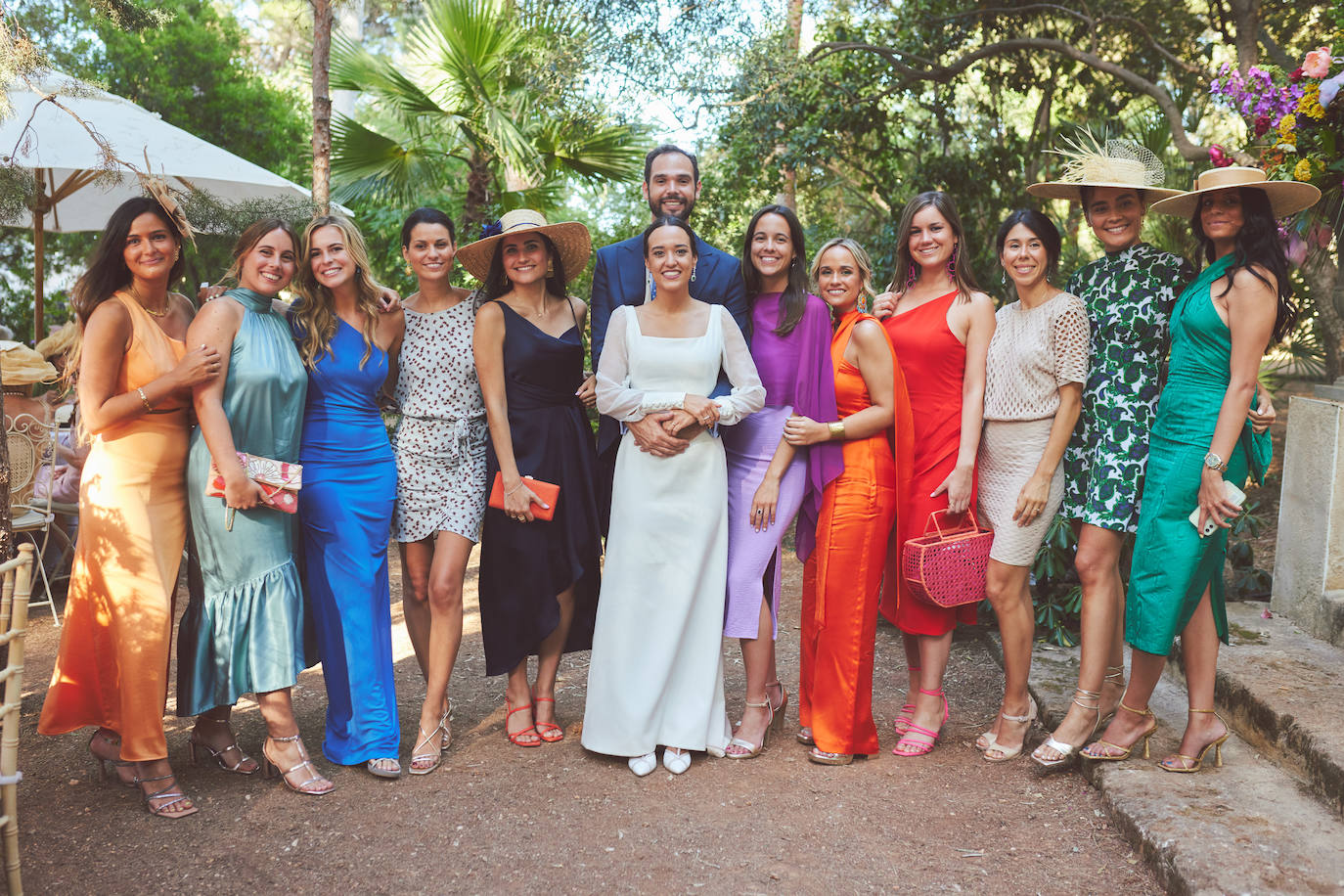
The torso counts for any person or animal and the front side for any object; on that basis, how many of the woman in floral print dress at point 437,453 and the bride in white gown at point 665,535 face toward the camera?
2

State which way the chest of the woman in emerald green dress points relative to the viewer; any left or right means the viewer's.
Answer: facing the viewer and to the left of the viewer

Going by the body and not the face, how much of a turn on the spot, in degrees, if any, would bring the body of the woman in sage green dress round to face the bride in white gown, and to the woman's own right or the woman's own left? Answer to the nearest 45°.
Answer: approximately 45° to the woman's own left

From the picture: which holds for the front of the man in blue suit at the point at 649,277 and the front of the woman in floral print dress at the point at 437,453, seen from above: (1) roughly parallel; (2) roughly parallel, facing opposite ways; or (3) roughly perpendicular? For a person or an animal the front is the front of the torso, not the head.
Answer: roughly parallel

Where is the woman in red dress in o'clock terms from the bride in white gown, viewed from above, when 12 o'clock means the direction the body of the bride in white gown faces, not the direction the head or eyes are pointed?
The woman in red dress is roughly at 9 o'clock from the bride in white gown.

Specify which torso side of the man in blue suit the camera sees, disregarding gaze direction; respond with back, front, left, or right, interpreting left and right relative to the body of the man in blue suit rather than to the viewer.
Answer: front

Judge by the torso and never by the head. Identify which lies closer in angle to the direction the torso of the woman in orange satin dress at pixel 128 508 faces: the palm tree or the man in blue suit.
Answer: the man in blue suit

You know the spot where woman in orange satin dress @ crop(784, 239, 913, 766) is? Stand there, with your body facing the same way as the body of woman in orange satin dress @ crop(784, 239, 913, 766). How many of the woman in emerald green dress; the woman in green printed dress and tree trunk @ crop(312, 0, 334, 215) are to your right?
1

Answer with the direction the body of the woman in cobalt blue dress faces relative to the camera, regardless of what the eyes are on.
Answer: toward the camera

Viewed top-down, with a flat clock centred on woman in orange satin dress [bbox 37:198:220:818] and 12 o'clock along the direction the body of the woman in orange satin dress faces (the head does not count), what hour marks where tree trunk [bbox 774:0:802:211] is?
The tree trunk is roughly at 9 o'clock from the woman in orange satin dress.

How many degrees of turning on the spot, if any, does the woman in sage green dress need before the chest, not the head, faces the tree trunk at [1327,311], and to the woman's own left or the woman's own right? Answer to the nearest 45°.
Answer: approximately 45° to the woman's own left

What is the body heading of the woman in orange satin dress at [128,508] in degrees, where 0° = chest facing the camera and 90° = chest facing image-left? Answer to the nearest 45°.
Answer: approximately 315°
